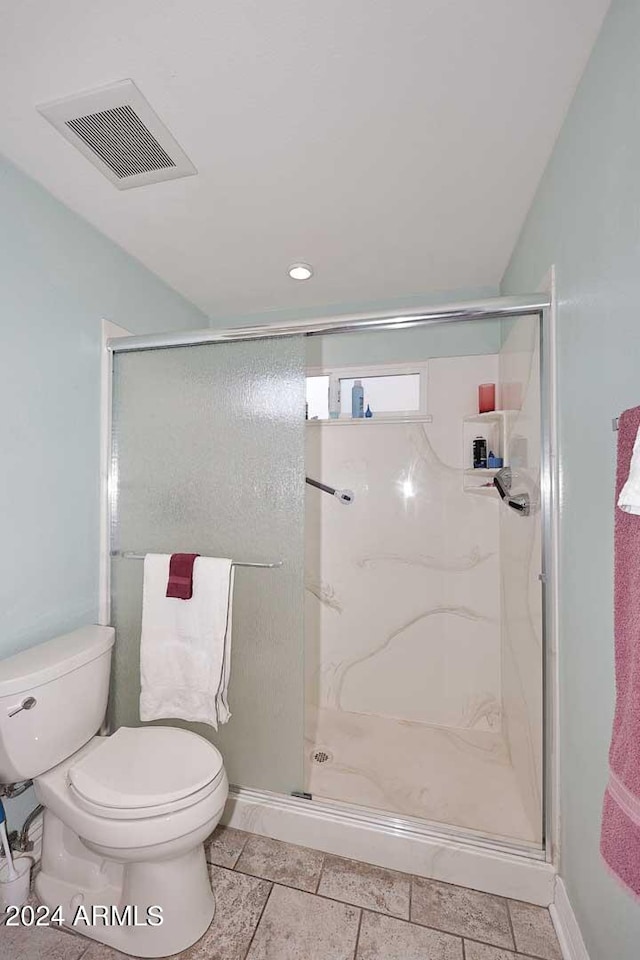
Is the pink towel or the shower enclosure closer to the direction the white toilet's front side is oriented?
the pink towel

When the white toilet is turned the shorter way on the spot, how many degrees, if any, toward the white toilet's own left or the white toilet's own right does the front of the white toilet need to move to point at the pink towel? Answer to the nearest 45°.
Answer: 0° — it already faces it

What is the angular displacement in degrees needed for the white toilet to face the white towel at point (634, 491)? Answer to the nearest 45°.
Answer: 0° — it already faces it

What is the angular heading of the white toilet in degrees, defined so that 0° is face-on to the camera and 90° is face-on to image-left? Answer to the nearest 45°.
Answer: approximately 315°
